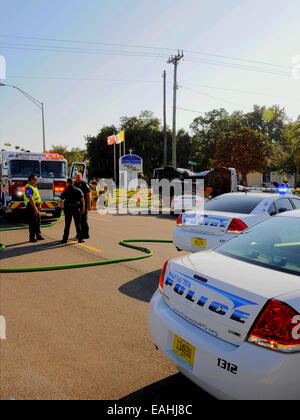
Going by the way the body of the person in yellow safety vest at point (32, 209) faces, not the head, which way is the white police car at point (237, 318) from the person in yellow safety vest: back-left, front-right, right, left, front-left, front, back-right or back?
right

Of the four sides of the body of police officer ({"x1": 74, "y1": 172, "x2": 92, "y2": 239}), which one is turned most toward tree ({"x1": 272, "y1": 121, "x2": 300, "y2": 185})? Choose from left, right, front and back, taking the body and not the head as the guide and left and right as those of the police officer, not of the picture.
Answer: back

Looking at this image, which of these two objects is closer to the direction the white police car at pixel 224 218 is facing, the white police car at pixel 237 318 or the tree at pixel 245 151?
the tree

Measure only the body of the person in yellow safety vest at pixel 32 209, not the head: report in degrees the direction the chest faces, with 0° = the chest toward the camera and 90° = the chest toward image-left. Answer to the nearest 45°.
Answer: approximately 270°

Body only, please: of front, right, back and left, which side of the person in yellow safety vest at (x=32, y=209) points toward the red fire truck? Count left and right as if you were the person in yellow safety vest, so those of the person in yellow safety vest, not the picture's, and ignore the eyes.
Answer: left

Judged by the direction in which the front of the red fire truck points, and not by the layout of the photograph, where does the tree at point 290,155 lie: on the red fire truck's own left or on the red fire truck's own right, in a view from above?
on the red fire truck's own left

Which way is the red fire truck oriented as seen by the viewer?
toward the camera

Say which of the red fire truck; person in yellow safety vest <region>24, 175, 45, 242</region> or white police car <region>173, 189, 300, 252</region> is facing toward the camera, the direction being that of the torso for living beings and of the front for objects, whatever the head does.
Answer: the red fire truck

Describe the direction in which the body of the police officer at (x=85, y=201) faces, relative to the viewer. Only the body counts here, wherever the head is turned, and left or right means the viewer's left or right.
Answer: facing the viewer and to the left of the viewer

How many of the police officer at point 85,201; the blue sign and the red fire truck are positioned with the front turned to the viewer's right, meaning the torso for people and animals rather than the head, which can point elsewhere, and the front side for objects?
0

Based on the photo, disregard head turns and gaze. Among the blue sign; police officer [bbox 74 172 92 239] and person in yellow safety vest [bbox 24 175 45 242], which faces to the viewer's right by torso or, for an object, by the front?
the person in yellow safety vest

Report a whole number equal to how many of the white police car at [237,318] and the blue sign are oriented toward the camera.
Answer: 1

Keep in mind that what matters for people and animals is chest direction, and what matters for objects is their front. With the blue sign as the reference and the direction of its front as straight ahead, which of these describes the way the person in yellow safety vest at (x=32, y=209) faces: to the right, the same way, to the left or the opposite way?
to the left

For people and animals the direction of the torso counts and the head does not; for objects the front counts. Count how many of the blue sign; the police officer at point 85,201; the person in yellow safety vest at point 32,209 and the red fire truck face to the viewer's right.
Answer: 1

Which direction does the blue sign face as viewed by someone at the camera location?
facing the viewer

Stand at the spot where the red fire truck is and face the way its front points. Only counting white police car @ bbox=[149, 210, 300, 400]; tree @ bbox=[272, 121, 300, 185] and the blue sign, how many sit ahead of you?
1
